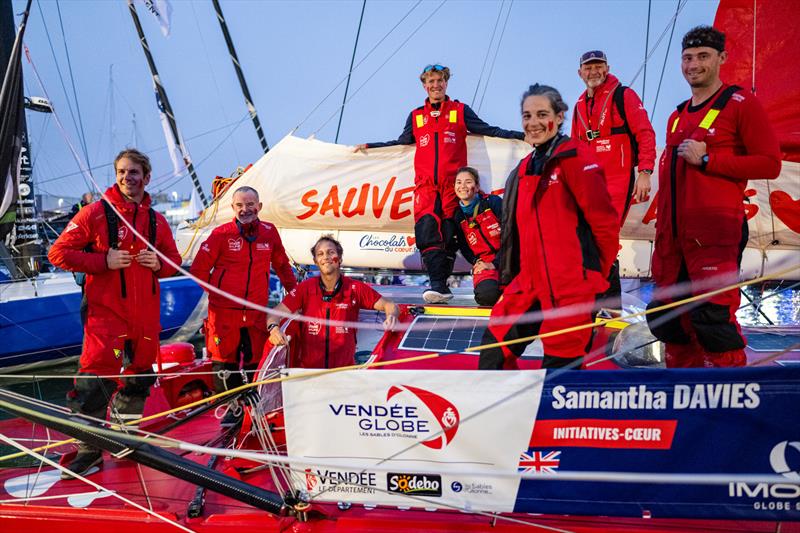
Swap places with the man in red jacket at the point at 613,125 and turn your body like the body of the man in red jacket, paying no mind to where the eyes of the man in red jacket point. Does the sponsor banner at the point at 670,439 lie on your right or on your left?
on your left

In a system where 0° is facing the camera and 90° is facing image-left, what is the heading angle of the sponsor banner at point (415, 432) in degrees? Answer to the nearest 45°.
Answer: approximately 0°

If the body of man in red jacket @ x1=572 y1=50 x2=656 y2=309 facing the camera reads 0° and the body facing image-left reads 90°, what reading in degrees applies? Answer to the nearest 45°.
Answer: approximately 45°

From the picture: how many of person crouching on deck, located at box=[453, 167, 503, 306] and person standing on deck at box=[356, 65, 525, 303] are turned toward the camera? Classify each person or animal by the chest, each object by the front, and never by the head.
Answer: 2

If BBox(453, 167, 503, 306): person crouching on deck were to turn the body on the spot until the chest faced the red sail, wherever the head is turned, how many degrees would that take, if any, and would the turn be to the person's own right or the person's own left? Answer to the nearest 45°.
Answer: approximately 90° to the person's own left

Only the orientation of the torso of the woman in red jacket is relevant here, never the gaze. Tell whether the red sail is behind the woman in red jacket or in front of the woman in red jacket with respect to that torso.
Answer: behind

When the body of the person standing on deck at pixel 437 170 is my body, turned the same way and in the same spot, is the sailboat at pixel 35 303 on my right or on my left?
on my right
